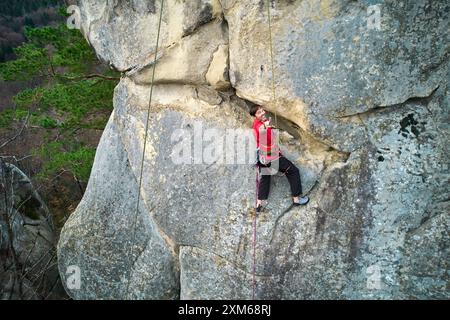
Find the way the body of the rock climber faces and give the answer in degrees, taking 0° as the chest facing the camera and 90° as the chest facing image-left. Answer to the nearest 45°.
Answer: approximately 315°
